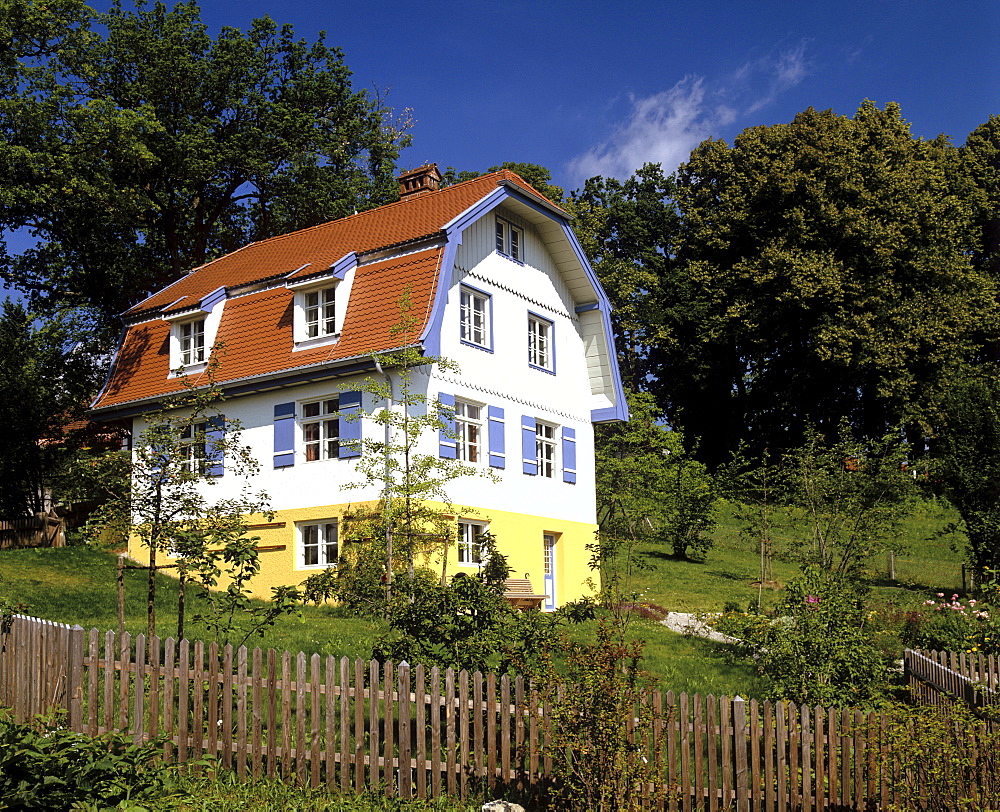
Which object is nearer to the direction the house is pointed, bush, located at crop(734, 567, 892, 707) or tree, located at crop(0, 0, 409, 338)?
the bush

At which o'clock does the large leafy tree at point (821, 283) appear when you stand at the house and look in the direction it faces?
The large leafy tree is roughly at 9 o'clock from the house.

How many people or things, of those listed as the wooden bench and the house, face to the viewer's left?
0

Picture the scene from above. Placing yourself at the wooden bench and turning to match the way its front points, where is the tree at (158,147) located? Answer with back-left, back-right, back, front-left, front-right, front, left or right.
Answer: back

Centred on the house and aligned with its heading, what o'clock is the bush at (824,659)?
The bush is roughly at 1 o'clock from the house.

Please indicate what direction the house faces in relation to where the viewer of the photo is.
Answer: facing the viewer and to the right of the viewer

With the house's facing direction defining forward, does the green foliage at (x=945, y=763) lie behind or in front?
in front

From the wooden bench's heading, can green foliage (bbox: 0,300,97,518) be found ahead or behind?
behind

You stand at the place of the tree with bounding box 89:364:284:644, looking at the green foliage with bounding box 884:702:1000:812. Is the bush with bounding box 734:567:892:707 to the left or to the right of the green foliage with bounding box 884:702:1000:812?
left

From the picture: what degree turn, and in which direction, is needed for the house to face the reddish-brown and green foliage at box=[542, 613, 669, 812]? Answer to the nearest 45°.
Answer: approximately 45° to its right
